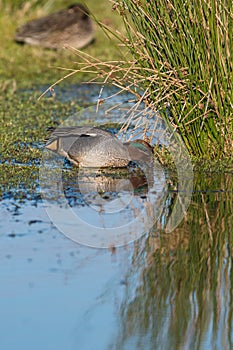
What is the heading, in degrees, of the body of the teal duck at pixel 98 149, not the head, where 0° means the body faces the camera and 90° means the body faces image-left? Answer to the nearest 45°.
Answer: approximately 270°

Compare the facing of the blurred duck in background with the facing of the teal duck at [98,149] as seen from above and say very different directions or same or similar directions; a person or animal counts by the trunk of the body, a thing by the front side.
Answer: same or similar directions

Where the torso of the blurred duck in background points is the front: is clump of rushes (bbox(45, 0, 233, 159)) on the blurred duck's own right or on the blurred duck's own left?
on the blurred duck's own right

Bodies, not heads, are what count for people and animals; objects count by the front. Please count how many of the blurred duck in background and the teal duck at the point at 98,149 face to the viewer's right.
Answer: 2

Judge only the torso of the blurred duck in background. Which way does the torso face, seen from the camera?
to the viewer's right

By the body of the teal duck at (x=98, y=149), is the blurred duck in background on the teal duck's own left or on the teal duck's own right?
on the teal duck's own left

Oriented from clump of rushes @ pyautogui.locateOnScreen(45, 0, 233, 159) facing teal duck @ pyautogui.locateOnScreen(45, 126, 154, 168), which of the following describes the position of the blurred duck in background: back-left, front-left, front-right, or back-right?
front-right

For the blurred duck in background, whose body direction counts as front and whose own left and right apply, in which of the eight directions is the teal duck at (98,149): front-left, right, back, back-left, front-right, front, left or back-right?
right
